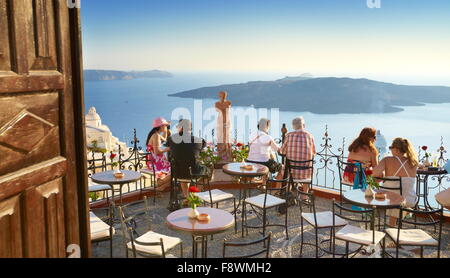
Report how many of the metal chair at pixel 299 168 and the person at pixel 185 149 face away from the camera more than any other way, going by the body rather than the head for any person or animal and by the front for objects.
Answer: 2

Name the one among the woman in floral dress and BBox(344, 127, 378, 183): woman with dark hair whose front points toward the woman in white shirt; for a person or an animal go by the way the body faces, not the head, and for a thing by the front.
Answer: the woman in floral dress

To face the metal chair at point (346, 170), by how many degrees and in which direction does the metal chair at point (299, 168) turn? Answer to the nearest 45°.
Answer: approximately 90° to its right

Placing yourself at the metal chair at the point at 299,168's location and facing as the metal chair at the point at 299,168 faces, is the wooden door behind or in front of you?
behind

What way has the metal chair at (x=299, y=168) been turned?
away from the camera

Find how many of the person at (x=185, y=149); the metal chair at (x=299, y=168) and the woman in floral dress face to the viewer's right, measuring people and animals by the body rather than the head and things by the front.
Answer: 1

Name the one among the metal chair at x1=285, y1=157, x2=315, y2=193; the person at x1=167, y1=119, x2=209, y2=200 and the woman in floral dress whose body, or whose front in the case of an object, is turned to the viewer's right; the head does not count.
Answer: the woman in floral dress

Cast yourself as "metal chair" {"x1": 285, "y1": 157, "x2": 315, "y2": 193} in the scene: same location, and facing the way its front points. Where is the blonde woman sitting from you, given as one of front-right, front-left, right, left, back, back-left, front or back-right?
back-right

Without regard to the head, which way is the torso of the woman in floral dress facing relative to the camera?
to the viewer's right

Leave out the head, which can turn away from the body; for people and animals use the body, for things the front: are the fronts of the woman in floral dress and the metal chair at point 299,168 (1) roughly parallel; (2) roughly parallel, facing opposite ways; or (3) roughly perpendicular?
roughly perpendicular

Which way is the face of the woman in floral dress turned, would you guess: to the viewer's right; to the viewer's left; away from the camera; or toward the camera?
to the viewer's right

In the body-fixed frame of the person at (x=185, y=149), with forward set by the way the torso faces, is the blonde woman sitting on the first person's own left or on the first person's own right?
on the first person's own right
